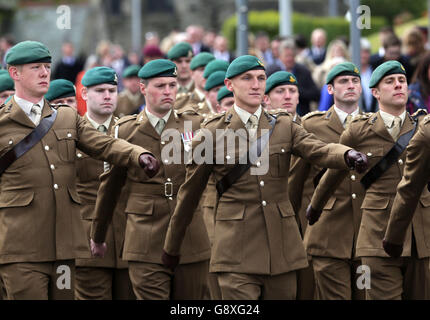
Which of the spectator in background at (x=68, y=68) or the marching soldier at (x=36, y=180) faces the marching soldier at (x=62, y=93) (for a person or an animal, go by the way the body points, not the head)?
the spectator in background

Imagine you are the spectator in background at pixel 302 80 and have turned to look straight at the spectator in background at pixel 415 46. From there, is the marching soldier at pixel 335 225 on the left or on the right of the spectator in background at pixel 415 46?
right

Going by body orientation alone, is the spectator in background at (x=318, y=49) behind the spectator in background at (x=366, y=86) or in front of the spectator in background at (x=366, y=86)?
behind

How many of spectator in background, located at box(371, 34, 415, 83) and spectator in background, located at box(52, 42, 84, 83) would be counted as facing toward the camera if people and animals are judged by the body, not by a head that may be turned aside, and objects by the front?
2

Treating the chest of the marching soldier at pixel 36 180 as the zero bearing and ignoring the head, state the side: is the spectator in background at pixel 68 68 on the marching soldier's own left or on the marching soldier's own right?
on the marching soldier's own left

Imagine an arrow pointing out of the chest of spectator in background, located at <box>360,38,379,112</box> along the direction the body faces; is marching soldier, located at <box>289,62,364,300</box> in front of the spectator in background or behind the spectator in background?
in front

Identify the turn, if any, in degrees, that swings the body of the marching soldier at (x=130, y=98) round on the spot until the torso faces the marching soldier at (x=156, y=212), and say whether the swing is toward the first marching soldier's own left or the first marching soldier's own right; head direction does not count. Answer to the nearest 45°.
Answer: approximately 45° to the first marching soldier's own right

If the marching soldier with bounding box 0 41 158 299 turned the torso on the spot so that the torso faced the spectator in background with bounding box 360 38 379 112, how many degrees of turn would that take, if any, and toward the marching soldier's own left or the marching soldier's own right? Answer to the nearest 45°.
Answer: approximately 90° to the marching soldier's own left
